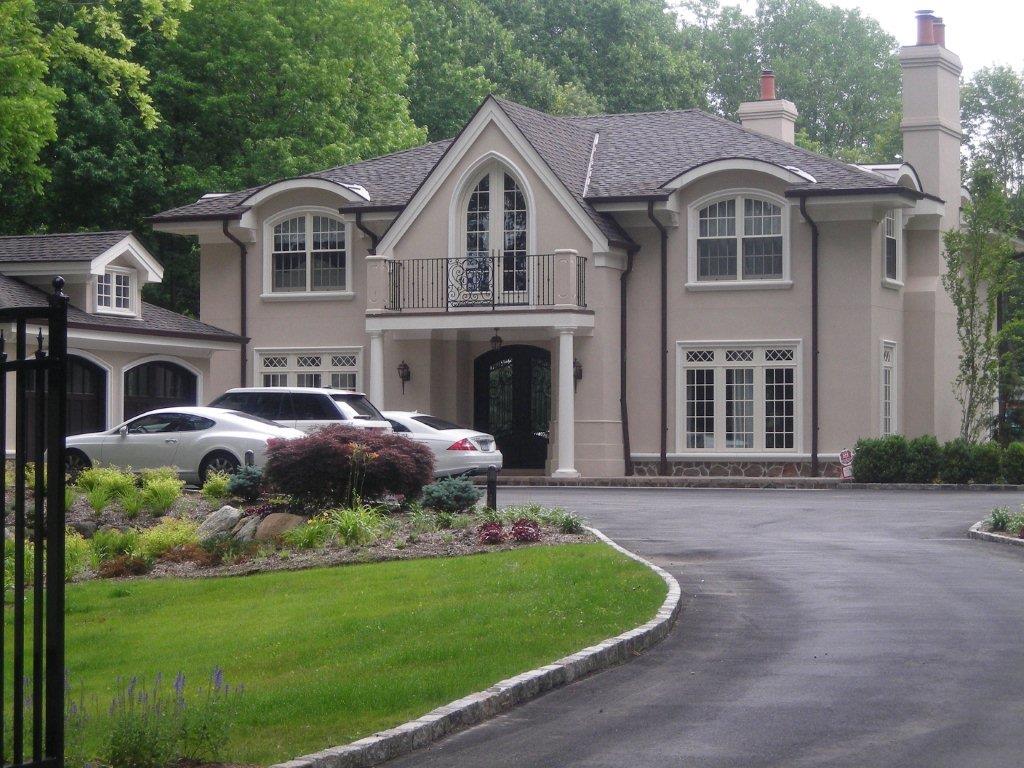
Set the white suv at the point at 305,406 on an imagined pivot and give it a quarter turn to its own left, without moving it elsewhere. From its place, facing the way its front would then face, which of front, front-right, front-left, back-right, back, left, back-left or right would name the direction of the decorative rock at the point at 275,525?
front-left

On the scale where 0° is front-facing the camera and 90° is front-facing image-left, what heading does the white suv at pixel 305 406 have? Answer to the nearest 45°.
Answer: approximately 135°

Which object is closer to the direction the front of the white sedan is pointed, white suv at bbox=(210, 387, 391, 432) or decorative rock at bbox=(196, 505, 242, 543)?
the white suv

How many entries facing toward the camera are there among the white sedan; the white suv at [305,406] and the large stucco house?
1

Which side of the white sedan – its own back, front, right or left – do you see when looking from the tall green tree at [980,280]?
right

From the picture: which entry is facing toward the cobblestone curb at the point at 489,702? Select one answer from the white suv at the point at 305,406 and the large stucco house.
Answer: the large stucco house

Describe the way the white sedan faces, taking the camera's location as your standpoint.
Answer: facing away from the viewer and to the left of the viewer

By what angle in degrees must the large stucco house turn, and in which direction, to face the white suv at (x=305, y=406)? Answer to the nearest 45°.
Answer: approximately 45° to its right

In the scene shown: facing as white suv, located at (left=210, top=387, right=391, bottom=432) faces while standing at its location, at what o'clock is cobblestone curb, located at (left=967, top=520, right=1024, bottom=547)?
The cobblestone curb is roughly at 6 o'clock from the white suv.

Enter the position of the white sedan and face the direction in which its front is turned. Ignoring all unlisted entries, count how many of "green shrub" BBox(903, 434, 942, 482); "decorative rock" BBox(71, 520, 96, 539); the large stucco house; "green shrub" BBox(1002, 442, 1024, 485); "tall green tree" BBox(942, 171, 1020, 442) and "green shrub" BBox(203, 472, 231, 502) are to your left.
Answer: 2

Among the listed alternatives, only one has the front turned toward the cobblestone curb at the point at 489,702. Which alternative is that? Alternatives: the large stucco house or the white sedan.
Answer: the large stucco house

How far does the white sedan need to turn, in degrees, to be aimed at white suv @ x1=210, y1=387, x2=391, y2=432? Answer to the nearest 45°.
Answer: approximately 45° to its left

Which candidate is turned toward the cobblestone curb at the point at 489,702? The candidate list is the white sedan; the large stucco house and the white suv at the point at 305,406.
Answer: the large stucco house
